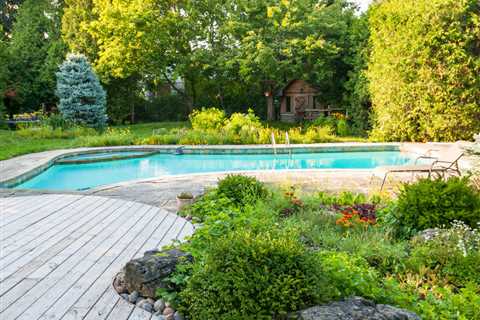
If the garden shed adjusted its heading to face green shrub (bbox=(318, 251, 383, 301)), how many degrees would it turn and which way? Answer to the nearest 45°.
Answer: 0° — it already faces it

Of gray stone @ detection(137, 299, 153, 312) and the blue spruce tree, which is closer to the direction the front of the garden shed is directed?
the gray stone

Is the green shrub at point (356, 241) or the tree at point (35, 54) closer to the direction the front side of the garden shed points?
the green shrub

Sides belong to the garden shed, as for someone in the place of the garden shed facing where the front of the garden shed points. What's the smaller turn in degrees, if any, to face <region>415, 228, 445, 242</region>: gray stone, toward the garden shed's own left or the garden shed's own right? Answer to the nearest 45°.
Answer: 0° — it already faces it

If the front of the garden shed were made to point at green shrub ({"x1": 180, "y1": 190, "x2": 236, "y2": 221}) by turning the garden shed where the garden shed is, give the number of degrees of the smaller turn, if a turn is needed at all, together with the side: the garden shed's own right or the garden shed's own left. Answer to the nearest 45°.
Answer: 0° — it already faces it

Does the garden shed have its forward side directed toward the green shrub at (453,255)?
yes

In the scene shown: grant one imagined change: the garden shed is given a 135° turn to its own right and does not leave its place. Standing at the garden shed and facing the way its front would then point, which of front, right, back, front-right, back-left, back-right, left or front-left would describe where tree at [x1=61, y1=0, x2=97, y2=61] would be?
front-left

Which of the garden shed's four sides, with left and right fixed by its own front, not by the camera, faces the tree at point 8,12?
right

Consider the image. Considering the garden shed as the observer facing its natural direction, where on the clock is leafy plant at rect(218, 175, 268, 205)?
The leafy plant is roughly at 12 o'clock from the garden shed.

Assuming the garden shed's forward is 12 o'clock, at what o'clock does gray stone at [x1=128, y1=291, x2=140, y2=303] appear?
The gray stone is roughly at 12 o'clock from the garden shed.

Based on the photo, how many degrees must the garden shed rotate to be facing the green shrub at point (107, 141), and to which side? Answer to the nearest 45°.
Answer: approximately 45° to its right
